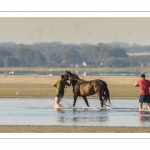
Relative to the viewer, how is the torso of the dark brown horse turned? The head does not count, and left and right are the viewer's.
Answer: facing to the left of the viewer
